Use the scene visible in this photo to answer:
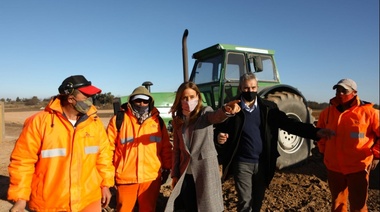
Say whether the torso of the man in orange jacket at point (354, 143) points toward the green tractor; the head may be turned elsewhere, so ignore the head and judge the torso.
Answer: no

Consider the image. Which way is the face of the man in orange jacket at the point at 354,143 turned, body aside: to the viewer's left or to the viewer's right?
to the viewer's left

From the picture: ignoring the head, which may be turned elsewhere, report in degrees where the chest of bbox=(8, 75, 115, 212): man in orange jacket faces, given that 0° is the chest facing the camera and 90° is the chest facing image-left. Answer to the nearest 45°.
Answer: approximately 315°

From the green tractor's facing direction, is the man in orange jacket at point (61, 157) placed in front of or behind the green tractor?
in front

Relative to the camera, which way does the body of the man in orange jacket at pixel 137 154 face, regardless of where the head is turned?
toward the camera

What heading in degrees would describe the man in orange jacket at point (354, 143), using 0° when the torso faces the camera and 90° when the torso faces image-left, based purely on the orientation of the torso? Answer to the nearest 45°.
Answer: approximately 45°

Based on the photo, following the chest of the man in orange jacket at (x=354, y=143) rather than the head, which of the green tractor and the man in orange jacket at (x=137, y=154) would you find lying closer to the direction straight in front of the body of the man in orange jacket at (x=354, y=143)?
the man in orange jacket

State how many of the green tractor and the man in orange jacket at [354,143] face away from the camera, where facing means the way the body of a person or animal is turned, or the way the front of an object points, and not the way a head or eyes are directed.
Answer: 0

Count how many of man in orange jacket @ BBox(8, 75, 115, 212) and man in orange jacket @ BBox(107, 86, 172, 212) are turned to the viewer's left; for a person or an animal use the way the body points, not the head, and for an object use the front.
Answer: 0

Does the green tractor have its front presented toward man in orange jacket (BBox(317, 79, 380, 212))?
no

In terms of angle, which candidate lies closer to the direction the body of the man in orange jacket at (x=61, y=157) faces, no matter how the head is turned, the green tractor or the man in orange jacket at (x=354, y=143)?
the man in orange jacket

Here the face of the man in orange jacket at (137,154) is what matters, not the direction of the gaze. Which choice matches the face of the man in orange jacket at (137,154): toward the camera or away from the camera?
toward the camera

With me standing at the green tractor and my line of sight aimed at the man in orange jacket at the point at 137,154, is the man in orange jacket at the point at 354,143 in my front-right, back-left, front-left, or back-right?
front-left

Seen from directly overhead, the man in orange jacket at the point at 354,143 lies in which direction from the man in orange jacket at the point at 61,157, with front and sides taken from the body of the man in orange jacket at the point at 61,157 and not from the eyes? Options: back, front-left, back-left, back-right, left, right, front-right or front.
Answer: front-left

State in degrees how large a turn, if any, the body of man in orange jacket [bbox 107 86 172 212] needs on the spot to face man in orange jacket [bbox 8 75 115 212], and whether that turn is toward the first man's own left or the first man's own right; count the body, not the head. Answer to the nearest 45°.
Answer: approximately 45° to the first man's own right

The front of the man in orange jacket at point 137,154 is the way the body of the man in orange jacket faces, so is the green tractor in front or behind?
behind

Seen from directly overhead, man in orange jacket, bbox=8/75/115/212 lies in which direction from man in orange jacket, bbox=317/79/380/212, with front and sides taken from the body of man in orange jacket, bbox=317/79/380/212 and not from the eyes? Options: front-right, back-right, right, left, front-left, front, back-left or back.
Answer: front

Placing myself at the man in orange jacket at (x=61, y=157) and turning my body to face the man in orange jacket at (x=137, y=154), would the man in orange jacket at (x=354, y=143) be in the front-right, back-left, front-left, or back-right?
front-right
